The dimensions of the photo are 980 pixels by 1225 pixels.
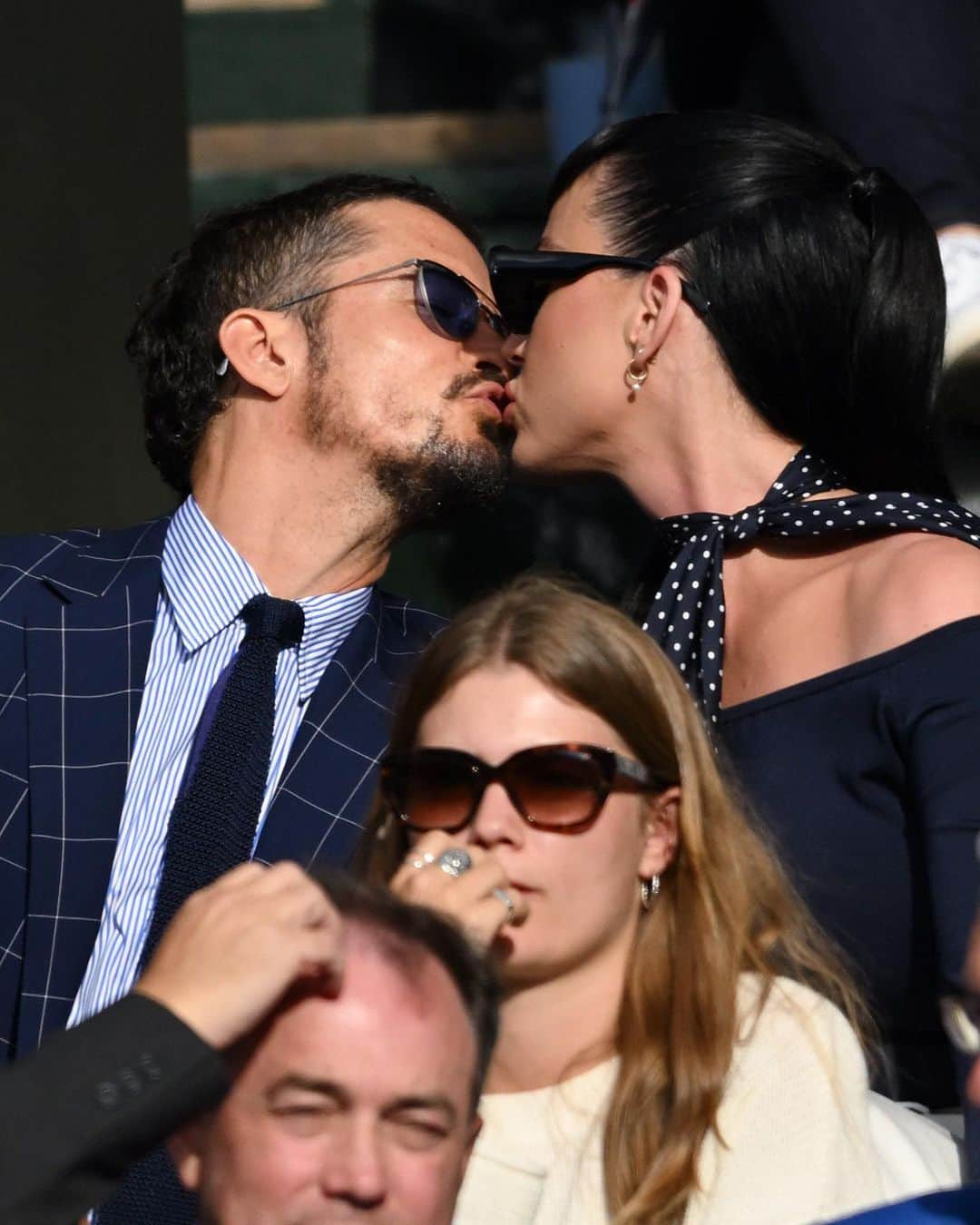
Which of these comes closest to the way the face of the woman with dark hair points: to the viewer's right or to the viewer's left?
to the viewer's left

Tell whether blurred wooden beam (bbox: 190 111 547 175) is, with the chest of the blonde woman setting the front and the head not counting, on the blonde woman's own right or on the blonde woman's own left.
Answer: on the blonde woman's own right

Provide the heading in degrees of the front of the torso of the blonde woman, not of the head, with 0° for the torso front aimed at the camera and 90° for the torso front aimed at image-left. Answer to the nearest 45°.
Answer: approximately 45°

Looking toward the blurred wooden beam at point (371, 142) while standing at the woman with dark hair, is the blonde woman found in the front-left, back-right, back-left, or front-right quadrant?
back-left
